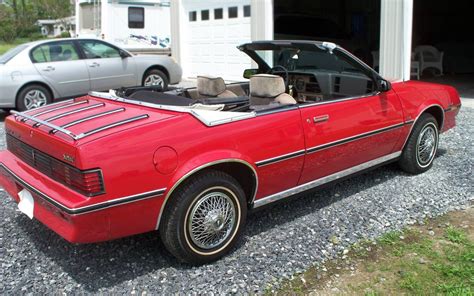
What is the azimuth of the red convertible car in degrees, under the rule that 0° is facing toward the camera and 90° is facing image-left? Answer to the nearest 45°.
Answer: approximately 225°

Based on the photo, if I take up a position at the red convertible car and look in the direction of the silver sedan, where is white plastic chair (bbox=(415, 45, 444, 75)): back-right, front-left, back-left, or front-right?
front-right

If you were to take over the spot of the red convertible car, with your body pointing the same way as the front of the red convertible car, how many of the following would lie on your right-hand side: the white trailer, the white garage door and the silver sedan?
0

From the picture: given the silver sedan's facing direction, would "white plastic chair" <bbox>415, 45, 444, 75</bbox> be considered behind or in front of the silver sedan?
in front

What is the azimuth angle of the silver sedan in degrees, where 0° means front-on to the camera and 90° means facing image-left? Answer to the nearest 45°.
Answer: approximately 270°

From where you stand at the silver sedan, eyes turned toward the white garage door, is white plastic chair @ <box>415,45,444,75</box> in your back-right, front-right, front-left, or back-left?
front-right

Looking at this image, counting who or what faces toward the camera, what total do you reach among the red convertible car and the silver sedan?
0

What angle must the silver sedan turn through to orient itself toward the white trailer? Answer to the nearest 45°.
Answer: approximately 90° to its left

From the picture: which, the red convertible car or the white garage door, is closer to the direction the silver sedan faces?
the white garage door

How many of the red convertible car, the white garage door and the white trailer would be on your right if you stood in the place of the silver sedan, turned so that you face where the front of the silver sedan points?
1

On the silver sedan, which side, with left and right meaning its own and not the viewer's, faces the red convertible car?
right

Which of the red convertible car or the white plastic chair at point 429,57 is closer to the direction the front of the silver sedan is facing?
the white plastic chair
